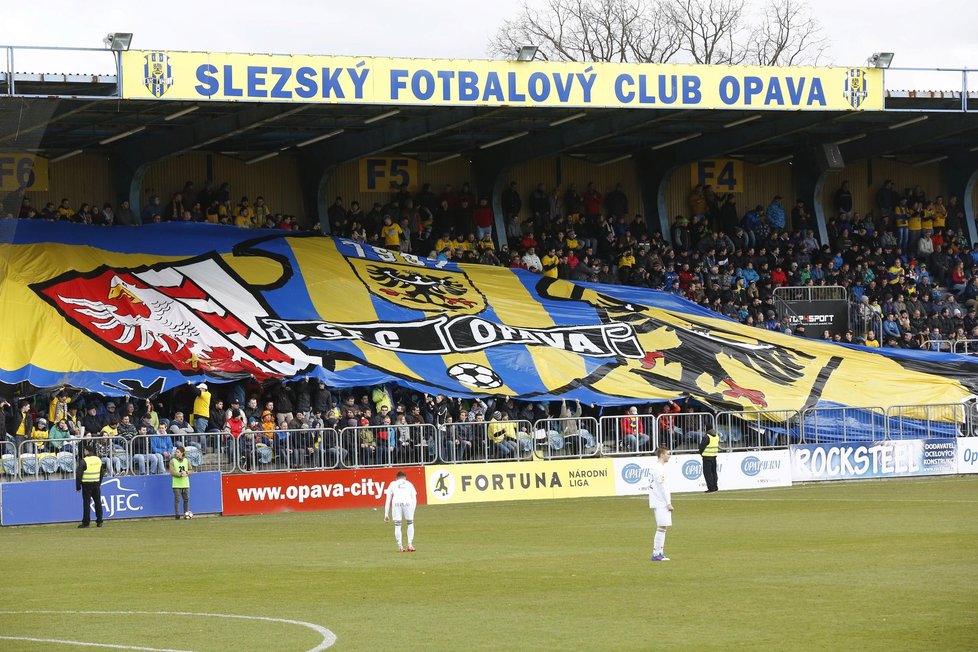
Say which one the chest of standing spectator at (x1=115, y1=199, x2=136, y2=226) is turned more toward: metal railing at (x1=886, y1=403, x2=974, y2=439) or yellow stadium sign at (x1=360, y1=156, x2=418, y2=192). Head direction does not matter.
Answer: the metal railing

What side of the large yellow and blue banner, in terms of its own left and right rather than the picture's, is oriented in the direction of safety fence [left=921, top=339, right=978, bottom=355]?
left

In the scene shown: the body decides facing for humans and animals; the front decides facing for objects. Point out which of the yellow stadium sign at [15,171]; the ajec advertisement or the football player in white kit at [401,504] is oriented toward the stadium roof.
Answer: the football player in white kit

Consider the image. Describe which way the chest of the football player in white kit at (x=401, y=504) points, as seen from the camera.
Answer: away from the camera

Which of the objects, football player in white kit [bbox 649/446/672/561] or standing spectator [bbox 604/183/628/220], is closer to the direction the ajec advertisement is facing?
the football player in white kit

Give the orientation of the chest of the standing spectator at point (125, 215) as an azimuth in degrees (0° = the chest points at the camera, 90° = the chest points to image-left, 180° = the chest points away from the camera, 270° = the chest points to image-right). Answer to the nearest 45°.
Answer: approximately 0°

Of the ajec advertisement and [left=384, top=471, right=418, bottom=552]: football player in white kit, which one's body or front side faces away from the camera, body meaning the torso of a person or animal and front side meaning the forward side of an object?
the football player in white kit
